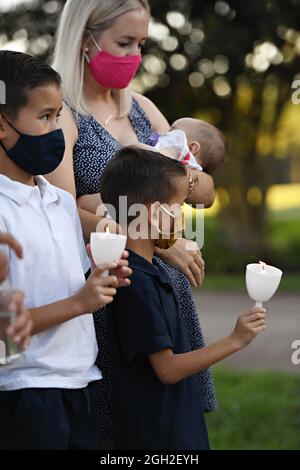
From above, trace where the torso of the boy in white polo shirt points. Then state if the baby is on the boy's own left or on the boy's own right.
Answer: on the boy's own left

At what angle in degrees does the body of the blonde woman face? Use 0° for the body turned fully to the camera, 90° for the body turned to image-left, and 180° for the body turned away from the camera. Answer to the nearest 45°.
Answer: approximately 315°

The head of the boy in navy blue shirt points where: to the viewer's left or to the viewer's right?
to the viewer's right

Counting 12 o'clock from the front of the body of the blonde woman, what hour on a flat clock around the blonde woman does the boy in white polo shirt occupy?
The boy in white polo shirt is roughly at 2 o'clock from the blonde woman.

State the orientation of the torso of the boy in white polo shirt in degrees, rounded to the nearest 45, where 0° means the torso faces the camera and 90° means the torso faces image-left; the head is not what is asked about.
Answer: approximately 315°

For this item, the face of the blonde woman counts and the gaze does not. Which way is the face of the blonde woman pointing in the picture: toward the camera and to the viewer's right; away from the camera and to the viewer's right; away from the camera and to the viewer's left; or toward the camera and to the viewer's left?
toward the camera and to the viewer's right
